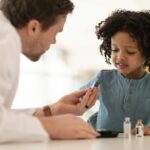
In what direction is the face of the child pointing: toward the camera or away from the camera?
toward the camera

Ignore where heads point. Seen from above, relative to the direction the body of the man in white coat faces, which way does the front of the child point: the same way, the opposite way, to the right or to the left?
to the right

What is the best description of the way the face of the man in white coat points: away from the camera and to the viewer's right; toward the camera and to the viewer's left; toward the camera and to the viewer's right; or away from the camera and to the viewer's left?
away from the camera and to the viewer's right

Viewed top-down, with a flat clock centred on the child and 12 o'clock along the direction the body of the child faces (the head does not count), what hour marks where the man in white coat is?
The man in white coat is roughly at 1 o'clock from the child.

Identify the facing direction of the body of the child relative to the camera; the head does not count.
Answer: toward the camera

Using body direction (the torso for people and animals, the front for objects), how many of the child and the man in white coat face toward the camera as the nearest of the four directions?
1

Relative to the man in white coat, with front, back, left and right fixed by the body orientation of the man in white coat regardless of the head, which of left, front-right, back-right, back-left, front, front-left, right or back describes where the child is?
front-left

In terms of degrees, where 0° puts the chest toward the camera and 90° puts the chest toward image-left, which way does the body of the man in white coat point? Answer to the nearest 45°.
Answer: approximately 270°

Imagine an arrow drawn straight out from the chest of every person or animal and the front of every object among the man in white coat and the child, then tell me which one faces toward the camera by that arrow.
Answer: the child
